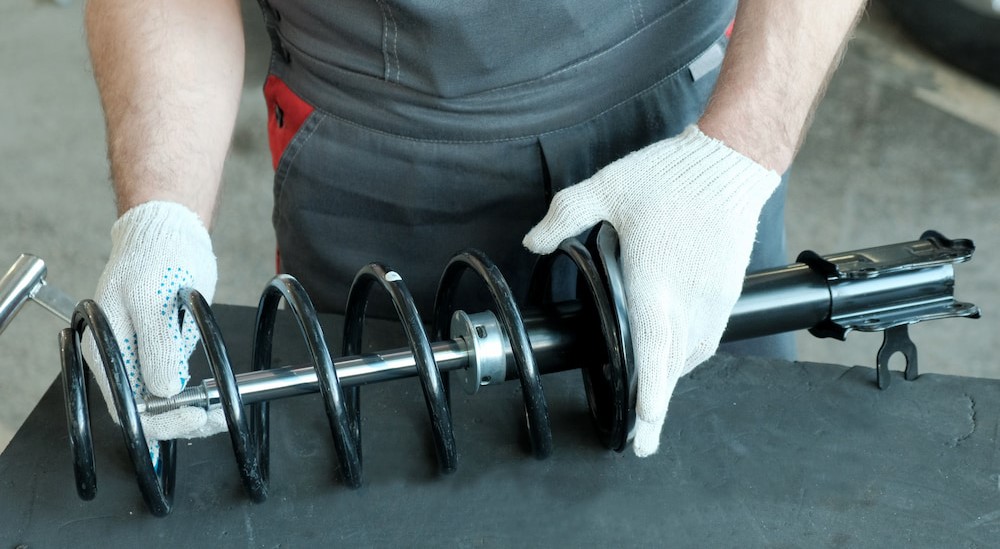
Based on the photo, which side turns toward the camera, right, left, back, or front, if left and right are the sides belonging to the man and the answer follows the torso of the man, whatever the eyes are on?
front
